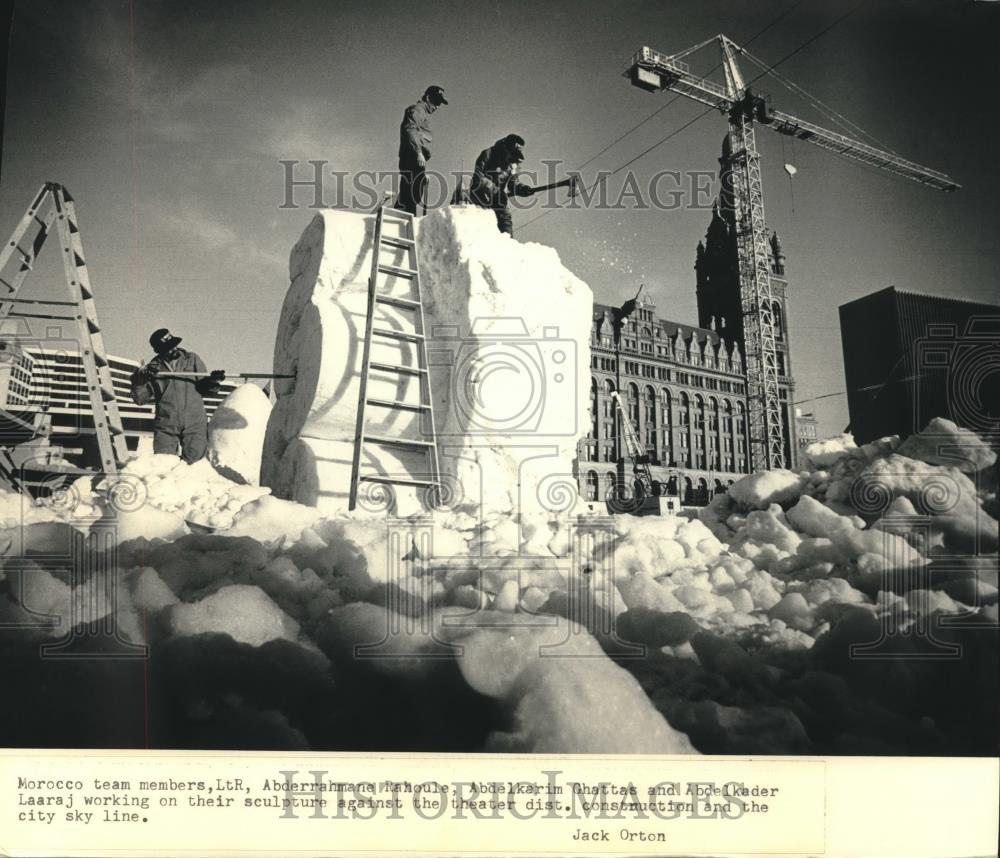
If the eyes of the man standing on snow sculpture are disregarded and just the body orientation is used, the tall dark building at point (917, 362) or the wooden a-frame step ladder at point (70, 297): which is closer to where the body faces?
the tall dark building

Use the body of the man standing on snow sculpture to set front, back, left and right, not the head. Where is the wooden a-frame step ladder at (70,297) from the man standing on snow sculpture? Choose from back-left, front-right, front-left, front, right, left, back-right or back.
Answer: back

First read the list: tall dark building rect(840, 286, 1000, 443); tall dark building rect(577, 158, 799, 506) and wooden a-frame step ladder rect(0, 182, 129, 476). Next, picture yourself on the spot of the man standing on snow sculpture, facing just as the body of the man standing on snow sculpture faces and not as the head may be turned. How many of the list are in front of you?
2

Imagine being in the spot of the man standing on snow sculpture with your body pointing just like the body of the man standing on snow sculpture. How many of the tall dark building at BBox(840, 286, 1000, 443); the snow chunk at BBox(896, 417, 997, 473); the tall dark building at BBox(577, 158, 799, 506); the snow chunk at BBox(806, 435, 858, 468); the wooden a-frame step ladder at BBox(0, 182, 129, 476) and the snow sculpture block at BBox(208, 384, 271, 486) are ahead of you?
4

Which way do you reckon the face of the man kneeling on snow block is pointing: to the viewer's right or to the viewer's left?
to the viewer's right

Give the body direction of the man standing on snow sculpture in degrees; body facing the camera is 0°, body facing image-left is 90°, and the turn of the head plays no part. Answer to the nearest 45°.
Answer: approximately 270°

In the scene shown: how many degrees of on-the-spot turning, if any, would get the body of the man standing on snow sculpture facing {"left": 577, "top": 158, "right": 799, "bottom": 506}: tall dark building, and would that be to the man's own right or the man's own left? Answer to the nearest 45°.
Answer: approximately 90° to the man's own left

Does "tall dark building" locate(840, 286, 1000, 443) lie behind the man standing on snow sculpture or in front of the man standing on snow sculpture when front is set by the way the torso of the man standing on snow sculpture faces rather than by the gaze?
in front

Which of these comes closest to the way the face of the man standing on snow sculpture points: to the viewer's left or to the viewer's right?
to the viewer's right
